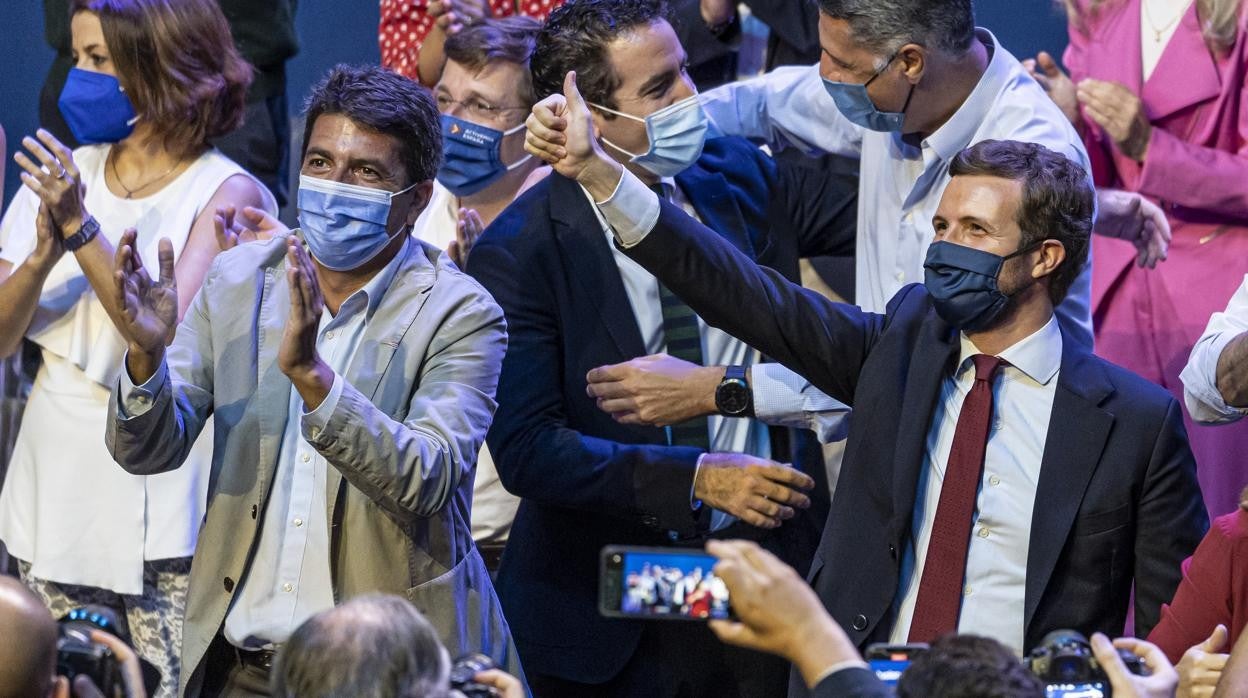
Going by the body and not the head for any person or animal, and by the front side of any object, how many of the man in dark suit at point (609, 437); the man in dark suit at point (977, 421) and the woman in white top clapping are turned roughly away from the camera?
0

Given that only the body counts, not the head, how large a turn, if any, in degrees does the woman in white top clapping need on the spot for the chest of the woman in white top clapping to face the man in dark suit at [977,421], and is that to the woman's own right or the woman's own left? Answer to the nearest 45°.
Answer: approximately 90° to the woman's own left

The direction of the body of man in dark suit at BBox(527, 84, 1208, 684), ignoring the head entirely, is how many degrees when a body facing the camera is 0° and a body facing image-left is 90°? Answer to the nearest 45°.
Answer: approximately 45°

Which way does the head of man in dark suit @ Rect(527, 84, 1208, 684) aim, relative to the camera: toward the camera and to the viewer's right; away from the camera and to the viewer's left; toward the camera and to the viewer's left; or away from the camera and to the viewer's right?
toward the camera and to the viewer's left

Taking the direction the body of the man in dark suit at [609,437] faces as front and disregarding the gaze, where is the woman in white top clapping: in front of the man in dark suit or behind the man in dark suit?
behind

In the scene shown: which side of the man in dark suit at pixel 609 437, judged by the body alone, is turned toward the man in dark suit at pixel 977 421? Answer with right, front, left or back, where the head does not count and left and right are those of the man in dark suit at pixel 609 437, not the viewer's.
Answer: front

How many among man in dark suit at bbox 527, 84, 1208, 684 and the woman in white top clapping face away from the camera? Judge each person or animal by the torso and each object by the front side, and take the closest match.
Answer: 0

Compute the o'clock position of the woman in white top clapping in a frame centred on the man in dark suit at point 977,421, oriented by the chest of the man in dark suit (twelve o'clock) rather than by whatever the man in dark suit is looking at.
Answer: The woman in white top clapping is roughly at 2 o'clock from the man in dark suit.

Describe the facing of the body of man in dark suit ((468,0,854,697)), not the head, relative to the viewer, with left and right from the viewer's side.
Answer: facing the viewer and to the right of the viewer

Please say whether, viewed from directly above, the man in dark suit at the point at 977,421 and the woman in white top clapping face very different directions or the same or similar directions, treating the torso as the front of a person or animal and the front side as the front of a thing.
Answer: same or similar directions

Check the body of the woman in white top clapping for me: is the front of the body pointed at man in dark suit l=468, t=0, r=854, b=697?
no

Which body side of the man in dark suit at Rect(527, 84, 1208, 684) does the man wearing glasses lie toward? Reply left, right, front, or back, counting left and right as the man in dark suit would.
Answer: right

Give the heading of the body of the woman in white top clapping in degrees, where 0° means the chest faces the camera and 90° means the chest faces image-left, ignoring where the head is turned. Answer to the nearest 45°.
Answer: approximately 45°

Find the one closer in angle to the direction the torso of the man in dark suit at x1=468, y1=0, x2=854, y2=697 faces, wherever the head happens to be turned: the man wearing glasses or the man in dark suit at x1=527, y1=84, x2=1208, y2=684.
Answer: the man in dark suit

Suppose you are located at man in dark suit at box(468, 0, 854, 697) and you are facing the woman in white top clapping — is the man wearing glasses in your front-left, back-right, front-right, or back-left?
front-right

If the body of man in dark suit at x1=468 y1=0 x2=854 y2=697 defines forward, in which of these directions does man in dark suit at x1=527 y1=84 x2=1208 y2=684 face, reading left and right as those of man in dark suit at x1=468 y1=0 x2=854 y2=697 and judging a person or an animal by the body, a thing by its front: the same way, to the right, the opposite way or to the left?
to the right

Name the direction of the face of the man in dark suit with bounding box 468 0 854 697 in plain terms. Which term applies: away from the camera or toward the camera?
toward the camera
